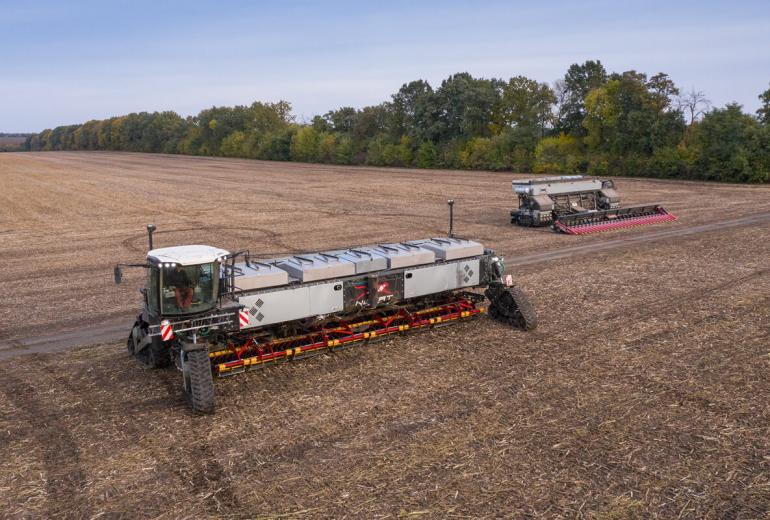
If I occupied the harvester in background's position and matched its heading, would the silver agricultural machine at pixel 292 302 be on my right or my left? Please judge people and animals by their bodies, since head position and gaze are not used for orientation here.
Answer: on my right

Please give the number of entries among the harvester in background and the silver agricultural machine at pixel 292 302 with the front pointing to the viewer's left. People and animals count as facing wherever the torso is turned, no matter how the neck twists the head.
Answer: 0

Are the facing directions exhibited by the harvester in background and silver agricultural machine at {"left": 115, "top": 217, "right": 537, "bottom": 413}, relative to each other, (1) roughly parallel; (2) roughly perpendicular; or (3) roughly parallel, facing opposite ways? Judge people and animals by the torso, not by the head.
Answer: roughly parallel

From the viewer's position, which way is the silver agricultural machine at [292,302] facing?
facing the viewer and to the right of the viewer

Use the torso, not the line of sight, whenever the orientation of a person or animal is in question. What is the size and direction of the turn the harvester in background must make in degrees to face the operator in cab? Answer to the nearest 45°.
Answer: approximately 45° to its right
